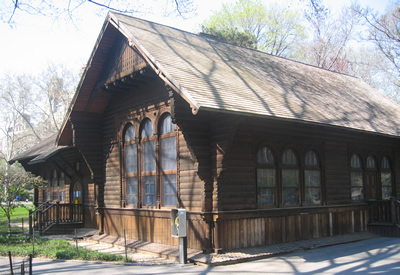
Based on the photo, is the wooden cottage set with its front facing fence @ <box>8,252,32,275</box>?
yes

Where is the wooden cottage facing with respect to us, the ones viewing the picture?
facing the viewer and to the left of the viewer

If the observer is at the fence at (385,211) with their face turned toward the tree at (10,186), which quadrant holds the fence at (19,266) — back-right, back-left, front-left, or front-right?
front-left

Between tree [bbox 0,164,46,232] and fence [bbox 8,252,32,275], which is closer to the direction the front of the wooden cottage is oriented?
the fence

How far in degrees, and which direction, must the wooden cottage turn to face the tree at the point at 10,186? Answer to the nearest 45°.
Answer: approximately 90° to its right

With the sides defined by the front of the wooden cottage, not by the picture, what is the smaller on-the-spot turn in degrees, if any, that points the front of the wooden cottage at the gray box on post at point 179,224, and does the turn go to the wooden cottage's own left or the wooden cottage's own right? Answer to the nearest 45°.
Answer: approximately 45° to the wooden cottage's own left

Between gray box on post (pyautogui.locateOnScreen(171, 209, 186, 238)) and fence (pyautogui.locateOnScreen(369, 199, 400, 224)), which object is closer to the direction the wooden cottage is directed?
the gray box on post

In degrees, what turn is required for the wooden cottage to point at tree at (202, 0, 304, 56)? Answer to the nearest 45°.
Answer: approximately 135° to its right
